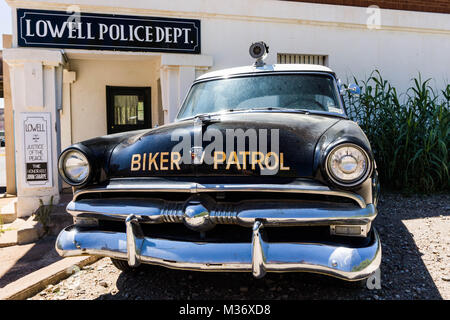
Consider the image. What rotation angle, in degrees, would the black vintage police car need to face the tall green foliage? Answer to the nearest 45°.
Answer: approximately 135° to its left

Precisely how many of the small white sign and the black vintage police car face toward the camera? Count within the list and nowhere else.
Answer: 2

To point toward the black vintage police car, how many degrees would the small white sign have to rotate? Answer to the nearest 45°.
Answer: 0° — it already faces it

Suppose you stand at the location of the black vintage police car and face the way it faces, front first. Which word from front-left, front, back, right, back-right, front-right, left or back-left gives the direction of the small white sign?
back-right

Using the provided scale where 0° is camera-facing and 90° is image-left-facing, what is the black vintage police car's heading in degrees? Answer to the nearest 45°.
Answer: approximately 0°

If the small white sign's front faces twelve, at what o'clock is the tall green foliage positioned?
The tall green foliage is roughly at 10 o'clock from the small white sign.

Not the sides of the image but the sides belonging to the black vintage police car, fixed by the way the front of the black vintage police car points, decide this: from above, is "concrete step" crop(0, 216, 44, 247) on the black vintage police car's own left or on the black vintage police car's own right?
on the black vintage police car's own right

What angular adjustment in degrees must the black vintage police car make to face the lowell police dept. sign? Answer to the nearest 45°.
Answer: approximately 135° to its right
